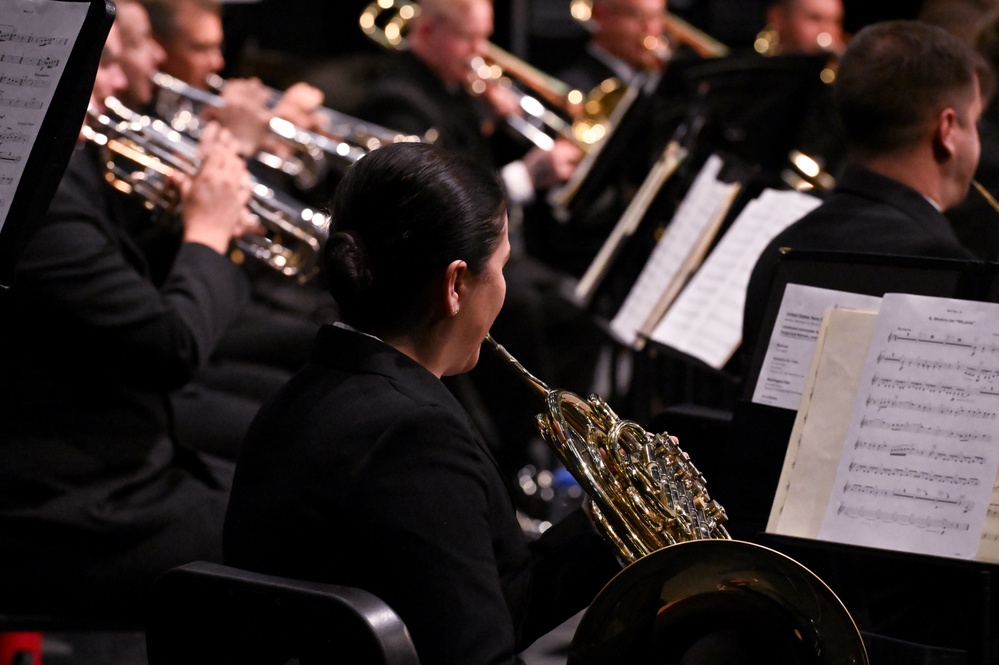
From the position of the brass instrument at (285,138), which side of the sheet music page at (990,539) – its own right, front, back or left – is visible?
right

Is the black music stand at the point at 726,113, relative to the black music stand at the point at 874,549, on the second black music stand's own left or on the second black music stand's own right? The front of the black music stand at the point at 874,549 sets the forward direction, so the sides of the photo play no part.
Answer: on the second black music stand's own right

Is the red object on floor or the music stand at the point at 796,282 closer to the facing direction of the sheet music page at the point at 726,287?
the red object on floor

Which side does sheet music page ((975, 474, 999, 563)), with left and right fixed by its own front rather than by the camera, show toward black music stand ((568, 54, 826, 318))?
right

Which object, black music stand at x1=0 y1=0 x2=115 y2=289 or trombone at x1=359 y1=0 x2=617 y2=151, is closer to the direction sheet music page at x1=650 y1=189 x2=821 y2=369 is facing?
the black music stand
